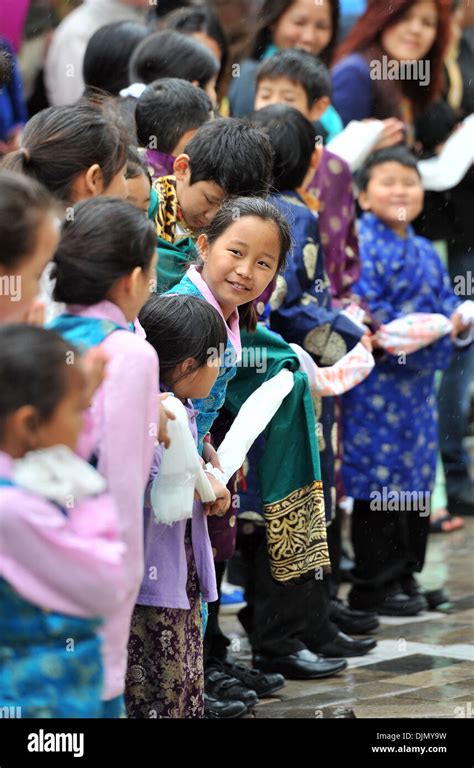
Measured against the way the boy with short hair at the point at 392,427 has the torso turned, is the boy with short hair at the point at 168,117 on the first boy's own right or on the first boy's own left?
on the first boy's own right

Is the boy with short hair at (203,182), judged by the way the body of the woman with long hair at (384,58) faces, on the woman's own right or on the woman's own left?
on the woman's own right

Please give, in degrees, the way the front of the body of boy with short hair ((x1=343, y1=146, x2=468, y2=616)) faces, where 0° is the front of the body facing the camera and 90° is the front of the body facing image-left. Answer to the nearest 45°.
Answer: approximately 315°

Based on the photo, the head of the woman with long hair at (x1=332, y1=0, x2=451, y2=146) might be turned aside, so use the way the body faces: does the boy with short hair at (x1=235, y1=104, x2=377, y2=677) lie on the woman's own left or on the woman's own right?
on the woman's own right

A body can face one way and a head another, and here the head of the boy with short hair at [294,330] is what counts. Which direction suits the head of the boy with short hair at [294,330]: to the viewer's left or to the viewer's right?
to the viewer's right
